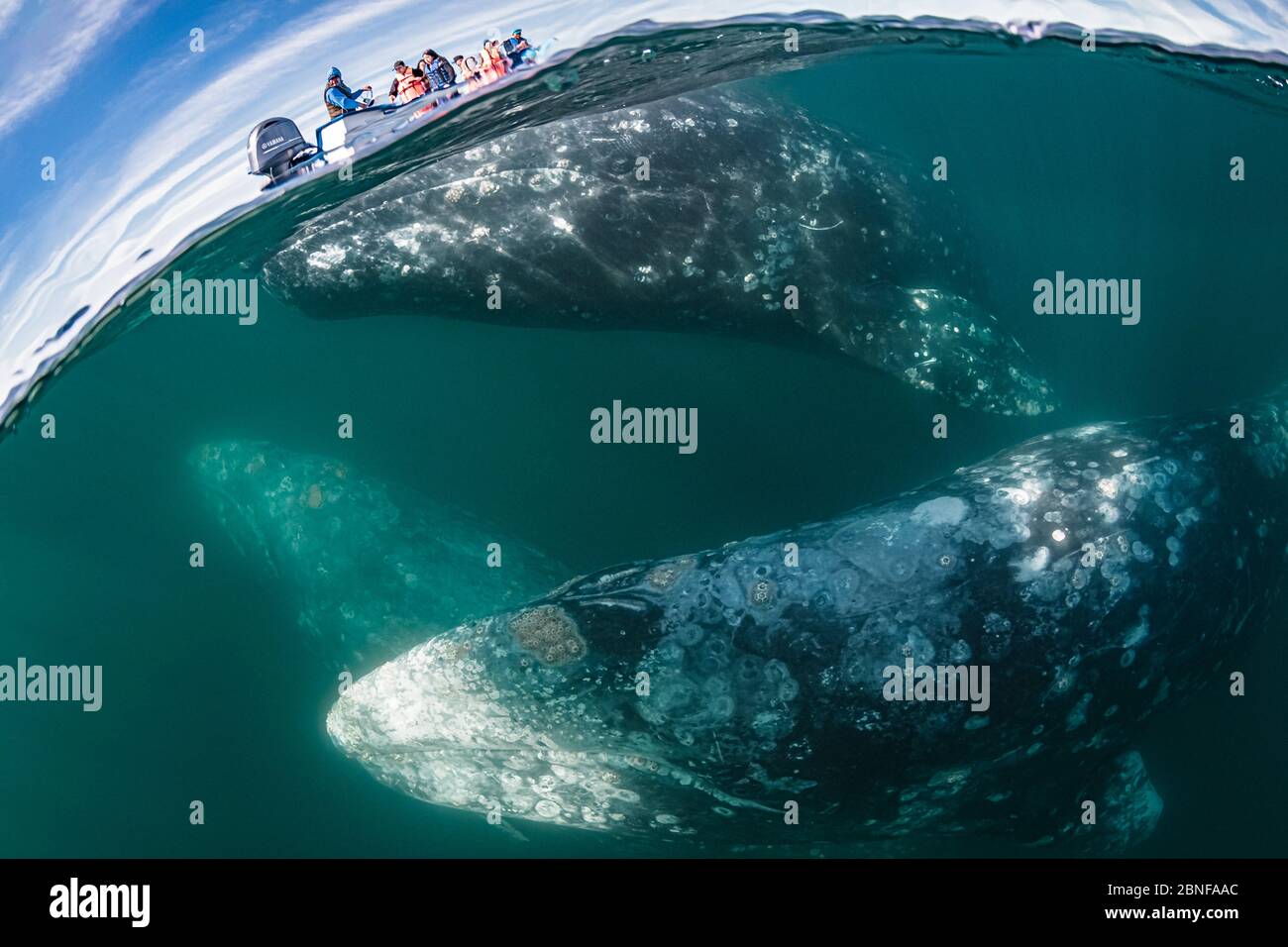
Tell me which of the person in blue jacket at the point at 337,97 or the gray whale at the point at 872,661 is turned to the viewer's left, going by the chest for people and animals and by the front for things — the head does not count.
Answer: the gray whale

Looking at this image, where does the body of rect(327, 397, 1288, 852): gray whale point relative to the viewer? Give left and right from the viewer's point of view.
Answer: facing to the left of the viewer

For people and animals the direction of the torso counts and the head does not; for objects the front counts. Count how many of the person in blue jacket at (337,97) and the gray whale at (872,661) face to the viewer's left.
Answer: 1

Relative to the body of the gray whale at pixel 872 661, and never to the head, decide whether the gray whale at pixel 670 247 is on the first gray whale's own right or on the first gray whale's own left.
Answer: on the first gray whale's own right

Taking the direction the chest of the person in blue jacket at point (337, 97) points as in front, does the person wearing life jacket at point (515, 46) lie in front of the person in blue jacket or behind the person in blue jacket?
in front

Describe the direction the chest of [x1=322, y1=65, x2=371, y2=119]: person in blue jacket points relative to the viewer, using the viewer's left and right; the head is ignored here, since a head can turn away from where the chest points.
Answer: facing the viewer and to the right of the viewer
